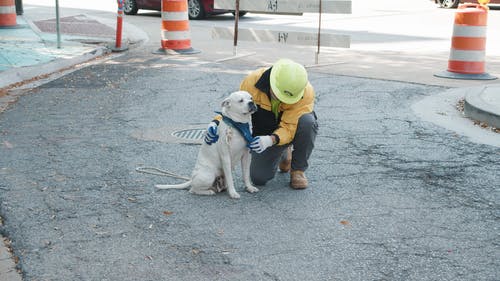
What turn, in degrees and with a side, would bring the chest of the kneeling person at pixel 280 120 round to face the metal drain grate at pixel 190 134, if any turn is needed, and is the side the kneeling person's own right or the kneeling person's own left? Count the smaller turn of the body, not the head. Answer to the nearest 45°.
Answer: approximately 135° to the kneeling person's own right

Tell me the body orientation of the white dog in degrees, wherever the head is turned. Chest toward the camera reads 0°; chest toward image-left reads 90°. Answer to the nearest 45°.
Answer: approximately 315°

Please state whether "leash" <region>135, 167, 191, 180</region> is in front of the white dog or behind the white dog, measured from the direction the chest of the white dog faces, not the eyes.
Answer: behind

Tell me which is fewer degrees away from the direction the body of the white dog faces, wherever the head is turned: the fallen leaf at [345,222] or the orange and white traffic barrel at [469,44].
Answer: the fallen leaf

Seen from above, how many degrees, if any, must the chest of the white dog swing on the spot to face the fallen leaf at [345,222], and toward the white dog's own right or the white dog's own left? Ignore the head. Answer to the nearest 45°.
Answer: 0° — it already faces it

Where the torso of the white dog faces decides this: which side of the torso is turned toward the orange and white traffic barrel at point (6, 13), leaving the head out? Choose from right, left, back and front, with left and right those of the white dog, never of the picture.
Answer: back

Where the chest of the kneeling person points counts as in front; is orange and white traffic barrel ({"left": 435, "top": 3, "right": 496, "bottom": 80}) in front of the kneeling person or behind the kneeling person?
behind

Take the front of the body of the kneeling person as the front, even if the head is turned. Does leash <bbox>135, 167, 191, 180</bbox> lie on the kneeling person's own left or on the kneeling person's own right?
on the kneeling person's own right
